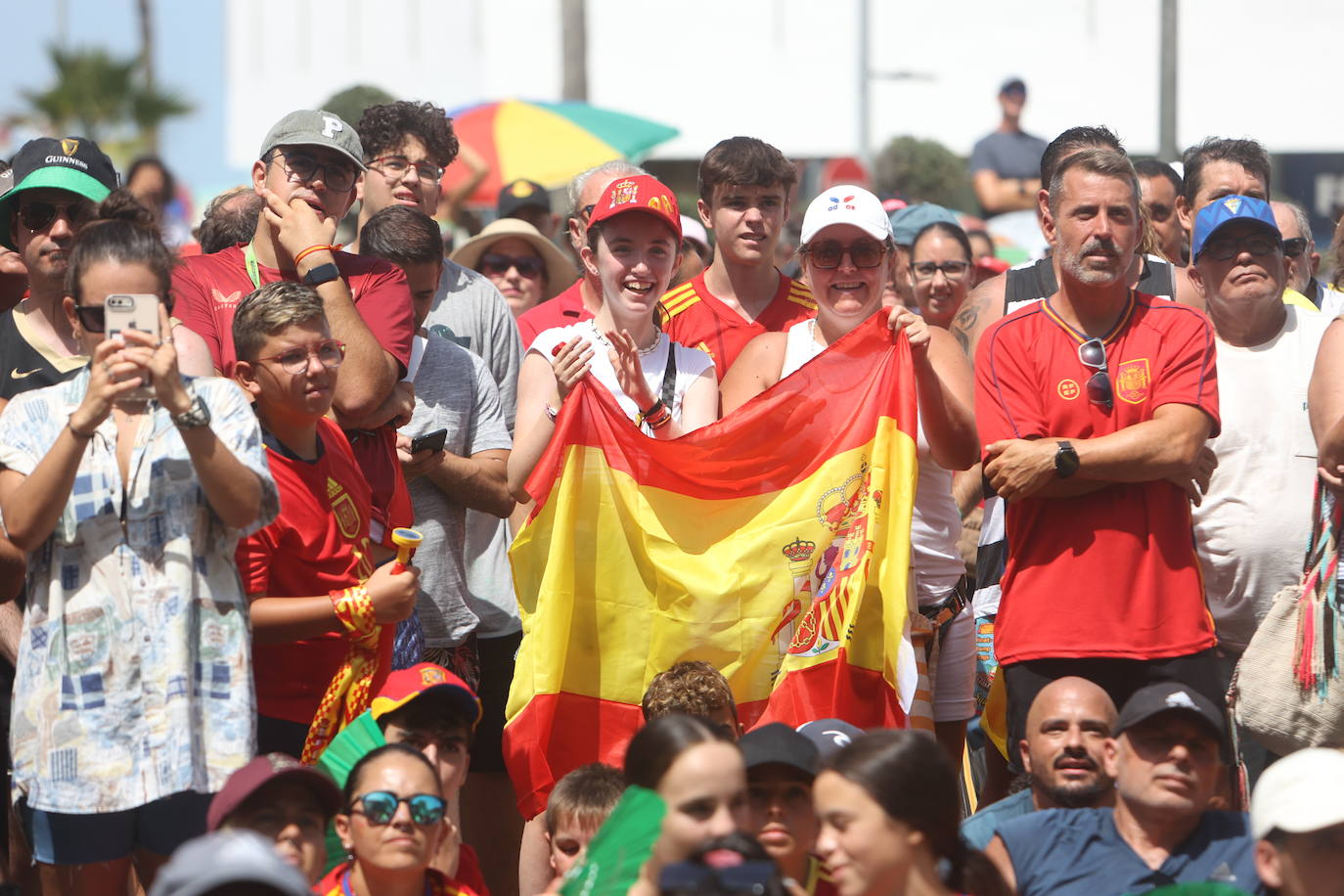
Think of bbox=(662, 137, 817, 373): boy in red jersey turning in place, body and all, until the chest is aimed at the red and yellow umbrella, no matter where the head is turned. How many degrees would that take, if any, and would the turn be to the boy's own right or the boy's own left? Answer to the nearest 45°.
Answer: approximately 180°

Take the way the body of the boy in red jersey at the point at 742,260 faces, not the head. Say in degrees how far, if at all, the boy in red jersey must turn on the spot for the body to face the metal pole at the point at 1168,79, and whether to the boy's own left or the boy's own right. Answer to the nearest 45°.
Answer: approximately 135° to the boy's own left

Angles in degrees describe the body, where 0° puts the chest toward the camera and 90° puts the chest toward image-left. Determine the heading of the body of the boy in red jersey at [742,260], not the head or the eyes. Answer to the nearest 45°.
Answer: approximately 0°

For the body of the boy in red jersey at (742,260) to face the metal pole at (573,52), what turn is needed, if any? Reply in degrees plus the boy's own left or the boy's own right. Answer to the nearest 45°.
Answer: approximately 180°

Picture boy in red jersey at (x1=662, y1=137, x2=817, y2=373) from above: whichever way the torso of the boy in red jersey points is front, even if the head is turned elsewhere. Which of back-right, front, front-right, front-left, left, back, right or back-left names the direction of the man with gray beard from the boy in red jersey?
front-left

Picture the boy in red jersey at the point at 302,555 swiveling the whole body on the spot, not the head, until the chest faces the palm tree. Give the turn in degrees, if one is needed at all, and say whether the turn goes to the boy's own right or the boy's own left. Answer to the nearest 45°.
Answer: approximately 135° to the boy's own left

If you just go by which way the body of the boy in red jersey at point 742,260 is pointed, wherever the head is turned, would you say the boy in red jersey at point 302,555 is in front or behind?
in front

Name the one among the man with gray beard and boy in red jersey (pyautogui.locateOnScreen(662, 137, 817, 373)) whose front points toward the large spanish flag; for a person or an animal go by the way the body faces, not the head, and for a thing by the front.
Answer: the boy in red jersey

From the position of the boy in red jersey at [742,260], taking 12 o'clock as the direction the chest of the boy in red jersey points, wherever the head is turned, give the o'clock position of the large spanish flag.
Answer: The large spanish flag is roughly at 12 o'clock from the boy in red jersey.

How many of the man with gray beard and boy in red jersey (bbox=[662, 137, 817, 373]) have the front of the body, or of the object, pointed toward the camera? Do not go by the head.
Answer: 2

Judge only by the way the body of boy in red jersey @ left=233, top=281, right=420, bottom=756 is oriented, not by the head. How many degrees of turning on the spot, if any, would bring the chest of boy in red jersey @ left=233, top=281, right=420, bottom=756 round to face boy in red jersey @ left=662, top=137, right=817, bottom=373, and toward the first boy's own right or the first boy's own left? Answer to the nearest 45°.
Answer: approximately 90° to the first boy's own left

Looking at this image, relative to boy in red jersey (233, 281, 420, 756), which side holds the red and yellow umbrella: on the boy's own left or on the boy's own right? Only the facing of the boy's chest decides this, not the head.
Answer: on the boy's own left

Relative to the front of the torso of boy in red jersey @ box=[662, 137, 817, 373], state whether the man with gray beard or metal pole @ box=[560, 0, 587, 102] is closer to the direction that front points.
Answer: the man with gray beard
